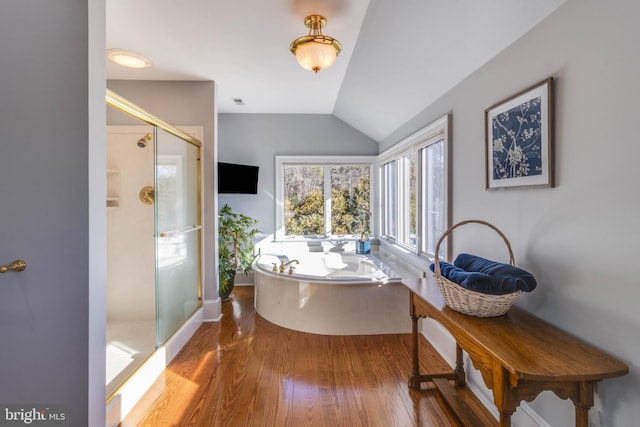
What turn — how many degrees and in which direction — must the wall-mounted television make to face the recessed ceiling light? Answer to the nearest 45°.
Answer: approximately 90° to its right

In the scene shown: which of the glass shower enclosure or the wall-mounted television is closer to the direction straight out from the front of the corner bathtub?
the glass shower enclosure

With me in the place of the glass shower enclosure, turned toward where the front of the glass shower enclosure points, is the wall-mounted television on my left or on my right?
on my left
